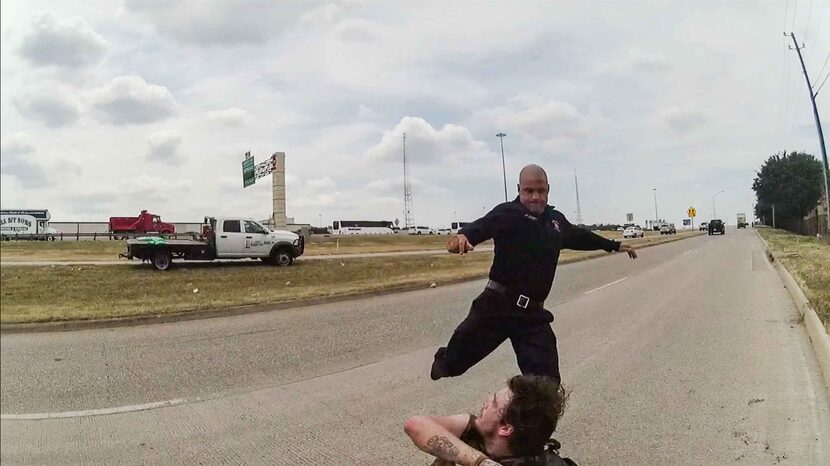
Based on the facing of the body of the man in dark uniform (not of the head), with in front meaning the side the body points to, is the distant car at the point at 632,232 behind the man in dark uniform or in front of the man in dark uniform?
behind

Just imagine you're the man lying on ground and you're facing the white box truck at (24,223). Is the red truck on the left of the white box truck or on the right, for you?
right

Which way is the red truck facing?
to the viewer's right

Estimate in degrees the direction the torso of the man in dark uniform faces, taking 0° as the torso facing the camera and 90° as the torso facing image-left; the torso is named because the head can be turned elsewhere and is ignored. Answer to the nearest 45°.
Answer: approximately 0°
